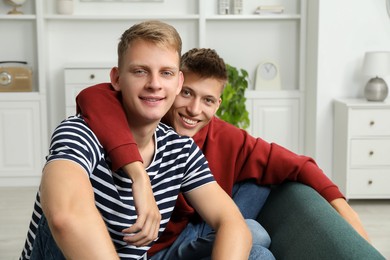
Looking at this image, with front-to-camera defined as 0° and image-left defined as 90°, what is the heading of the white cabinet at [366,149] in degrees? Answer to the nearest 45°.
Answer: approximately 0°

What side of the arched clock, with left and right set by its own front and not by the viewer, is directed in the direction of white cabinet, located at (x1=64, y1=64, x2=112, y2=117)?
right

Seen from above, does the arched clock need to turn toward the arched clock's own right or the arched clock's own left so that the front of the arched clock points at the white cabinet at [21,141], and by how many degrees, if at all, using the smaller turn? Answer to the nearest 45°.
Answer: approximately 90° to the arched clock's own right

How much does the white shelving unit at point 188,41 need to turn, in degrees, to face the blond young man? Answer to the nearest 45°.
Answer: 0° — it already faces them

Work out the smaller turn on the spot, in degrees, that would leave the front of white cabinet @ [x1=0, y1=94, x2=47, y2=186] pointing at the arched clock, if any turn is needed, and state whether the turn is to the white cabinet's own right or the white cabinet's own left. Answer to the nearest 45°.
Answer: approximately 90° to the white cabinet's own left

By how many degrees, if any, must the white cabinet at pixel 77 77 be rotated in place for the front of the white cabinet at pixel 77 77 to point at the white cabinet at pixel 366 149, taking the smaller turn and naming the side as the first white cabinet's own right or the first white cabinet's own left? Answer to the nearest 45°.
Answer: approximately 45° to the first white cabinet's own left

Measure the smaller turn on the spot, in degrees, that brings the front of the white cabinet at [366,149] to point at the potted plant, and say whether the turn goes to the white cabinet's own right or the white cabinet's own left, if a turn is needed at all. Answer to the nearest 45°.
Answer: approximately 90° to the white cabinet's own right

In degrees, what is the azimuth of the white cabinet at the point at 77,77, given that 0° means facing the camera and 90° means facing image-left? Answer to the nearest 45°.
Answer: approximately 0°
